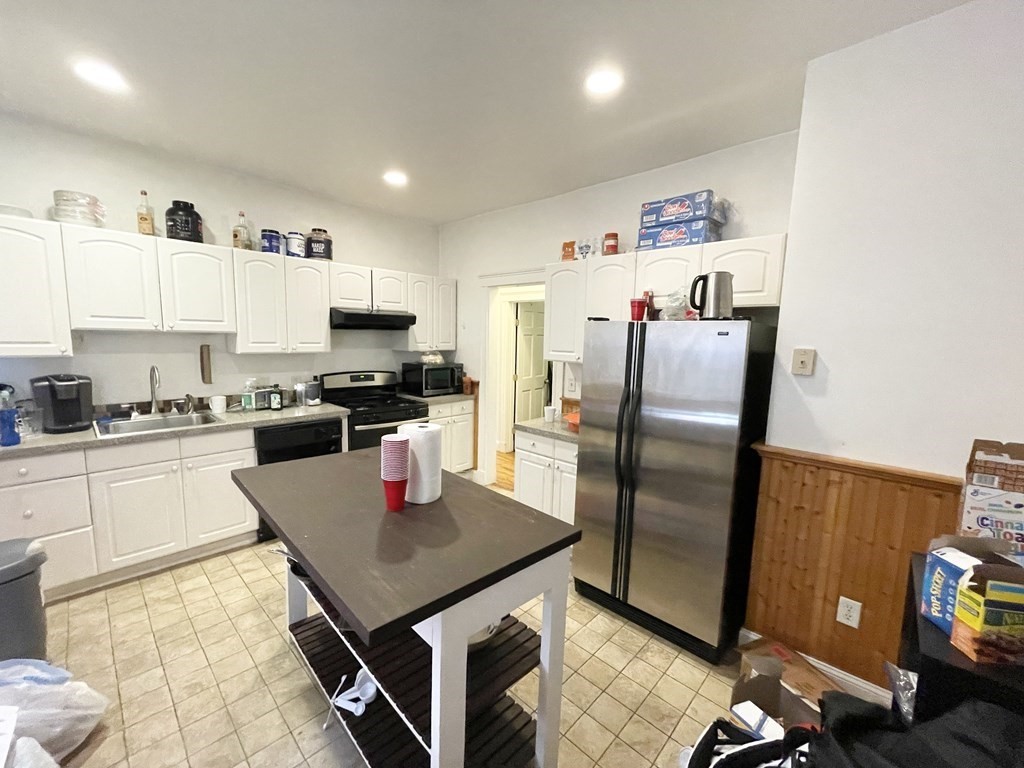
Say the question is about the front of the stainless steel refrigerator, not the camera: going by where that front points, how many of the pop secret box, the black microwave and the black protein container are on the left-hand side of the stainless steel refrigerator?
1

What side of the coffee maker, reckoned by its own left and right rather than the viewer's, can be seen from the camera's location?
front

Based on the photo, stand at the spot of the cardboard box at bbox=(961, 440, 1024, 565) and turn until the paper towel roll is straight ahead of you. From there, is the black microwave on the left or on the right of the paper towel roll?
right

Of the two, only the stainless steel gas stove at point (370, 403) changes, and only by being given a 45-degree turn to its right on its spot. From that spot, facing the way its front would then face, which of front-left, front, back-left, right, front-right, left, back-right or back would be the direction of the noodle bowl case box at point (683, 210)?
front-left

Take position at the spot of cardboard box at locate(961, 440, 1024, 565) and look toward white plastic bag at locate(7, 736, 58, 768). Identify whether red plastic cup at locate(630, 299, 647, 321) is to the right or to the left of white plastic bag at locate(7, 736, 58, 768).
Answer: right

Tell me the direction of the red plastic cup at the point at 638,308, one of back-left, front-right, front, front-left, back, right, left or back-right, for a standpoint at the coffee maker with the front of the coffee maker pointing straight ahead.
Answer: front-left

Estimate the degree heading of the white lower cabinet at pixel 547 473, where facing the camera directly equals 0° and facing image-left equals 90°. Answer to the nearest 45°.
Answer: approximately 45°

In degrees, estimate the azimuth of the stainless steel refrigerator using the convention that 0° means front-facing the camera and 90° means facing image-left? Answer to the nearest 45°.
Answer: approximately 45°

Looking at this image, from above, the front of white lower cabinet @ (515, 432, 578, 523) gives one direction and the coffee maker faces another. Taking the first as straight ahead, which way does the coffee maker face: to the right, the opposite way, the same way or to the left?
to the left

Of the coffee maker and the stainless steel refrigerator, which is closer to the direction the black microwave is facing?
the stainless steel refrigerator

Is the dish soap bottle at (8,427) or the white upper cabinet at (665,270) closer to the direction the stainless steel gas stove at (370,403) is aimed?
the white upper cabinet
